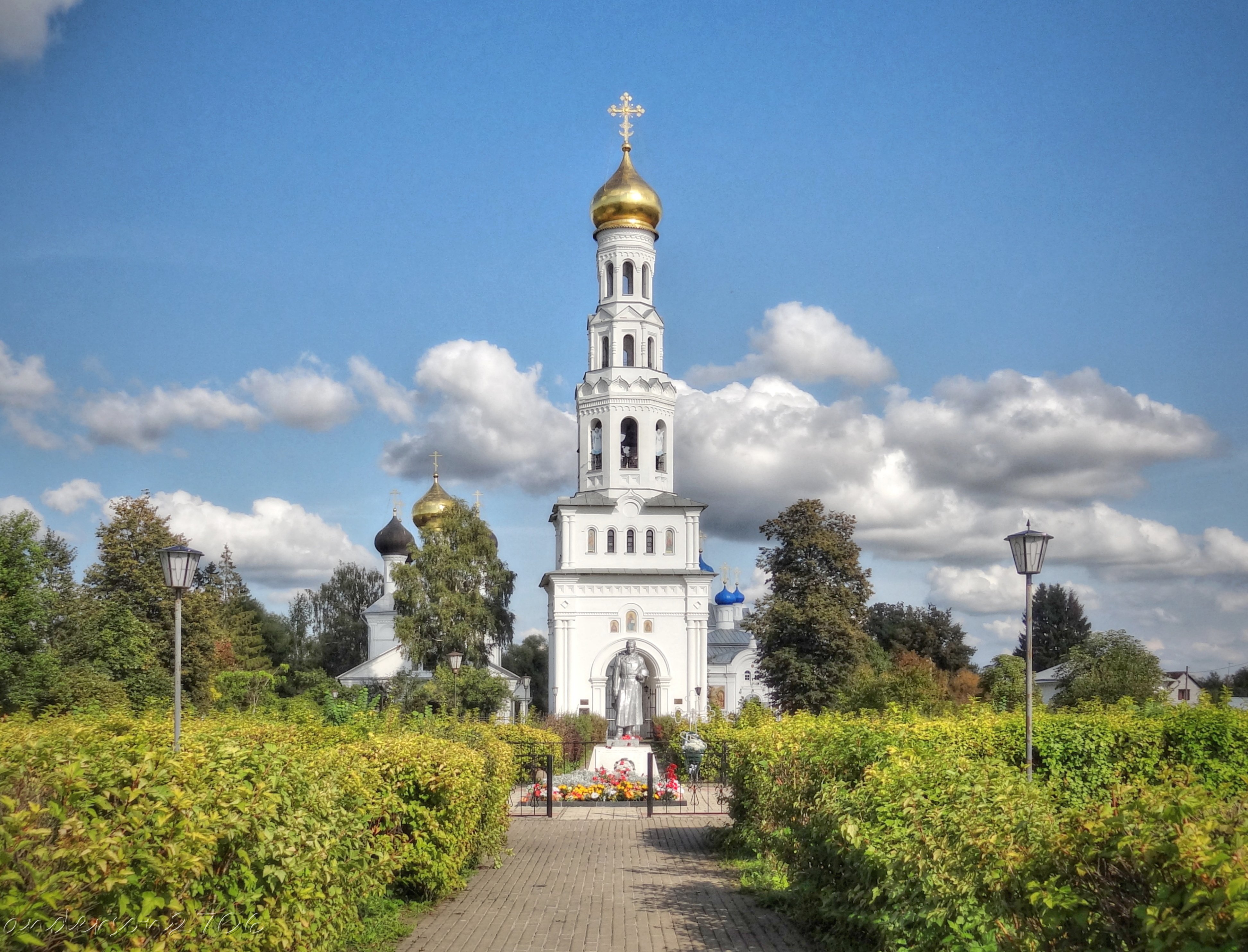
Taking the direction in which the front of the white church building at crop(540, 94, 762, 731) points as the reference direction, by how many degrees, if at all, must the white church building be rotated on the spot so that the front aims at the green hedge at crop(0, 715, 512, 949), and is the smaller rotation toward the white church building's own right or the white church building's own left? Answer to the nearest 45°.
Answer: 0° — it already faces it

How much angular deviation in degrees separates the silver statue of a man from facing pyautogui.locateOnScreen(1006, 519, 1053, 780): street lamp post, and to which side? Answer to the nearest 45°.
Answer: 0° — it already faces it

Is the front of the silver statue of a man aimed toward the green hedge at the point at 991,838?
yes

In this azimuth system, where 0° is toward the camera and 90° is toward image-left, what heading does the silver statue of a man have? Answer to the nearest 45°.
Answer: approximately 0°

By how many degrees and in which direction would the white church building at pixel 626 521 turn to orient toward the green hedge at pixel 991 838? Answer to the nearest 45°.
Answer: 0° — it already faces it

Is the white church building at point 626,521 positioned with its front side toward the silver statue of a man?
yes

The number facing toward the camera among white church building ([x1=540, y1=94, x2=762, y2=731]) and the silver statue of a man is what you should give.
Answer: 2
